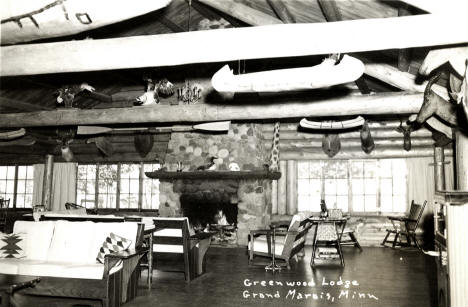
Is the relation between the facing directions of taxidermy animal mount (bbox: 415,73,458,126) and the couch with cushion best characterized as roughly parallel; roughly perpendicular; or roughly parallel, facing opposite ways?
roughly perpendicular

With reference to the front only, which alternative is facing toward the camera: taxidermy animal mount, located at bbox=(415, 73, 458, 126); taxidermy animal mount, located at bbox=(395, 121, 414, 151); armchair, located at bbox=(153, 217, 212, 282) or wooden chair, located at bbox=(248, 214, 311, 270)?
taxidermy animal mount, located at bbox=(395, 121, 414, 151)

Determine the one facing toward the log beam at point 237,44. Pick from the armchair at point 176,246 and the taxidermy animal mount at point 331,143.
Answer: the taxidermy animal mount

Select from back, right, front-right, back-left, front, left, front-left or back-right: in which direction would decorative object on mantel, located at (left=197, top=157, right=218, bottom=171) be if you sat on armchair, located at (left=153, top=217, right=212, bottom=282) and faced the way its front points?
front-left

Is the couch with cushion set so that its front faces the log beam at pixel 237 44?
no

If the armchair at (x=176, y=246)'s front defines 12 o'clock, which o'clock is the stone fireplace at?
The stone fireplace is roughly at 11 o'clock from the armchair.

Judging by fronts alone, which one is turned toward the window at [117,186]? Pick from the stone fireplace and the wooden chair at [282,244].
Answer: the wooden chair

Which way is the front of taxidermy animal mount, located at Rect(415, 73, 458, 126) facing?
to the viewer's left

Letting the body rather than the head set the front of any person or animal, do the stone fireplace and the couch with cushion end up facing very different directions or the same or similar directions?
same or similar directions

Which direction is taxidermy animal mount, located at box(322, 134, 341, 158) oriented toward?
toward the camera

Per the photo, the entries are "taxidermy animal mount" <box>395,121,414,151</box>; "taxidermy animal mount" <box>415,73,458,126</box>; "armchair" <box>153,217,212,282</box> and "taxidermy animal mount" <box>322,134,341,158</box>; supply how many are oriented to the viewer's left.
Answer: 1

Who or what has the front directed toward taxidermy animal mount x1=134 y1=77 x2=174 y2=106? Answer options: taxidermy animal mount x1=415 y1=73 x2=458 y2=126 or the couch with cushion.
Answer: taxidermy animal mount x1=415 y1=73 x2=458 y2=126

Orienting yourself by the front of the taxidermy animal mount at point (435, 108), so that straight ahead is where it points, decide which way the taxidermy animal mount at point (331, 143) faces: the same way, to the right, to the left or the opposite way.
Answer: to the left

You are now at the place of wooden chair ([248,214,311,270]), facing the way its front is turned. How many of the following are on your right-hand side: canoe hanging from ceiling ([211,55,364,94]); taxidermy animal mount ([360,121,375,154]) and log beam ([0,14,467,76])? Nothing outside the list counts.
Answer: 1

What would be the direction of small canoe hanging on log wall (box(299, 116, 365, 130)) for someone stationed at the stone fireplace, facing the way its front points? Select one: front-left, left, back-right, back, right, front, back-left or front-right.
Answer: front-left

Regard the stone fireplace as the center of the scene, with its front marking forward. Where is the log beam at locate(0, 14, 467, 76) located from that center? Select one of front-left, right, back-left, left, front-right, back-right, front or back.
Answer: front

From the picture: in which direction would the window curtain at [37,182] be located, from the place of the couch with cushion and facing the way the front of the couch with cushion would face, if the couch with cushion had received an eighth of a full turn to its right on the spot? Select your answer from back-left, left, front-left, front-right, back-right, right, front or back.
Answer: right

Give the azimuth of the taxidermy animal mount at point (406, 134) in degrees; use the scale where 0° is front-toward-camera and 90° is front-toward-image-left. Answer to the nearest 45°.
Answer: approximately 0°
